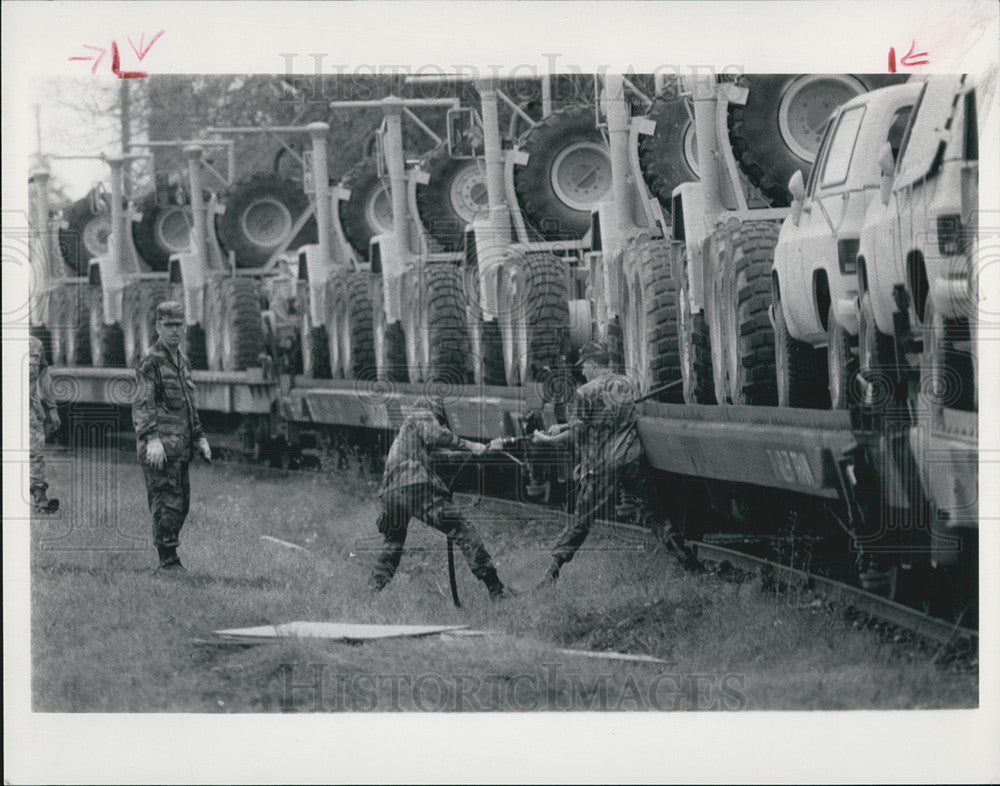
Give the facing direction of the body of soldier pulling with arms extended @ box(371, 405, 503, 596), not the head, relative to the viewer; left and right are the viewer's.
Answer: facing away from the viewer and to the right of the viewer

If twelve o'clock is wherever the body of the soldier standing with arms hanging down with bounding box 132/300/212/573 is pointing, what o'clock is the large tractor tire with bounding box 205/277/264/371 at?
The large tractor tire is roughly at 8 o'clock from the soldier standing with arms hanging down.

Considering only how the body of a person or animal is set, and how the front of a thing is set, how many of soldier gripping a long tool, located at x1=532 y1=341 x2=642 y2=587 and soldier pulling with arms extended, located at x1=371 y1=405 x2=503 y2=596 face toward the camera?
0

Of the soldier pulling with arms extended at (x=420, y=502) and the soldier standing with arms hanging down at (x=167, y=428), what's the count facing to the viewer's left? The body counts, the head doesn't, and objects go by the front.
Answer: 0

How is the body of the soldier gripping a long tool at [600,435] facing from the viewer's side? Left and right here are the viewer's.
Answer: facing away from the viewer and to the left of the viewer

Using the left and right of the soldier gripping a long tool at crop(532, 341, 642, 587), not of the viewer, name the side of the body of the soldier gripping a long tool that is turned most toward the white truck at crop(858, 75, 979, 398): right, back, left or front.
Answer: back
